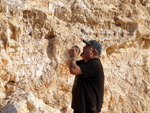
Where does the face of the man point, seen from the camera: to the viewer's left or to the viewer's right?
to the viewer's left

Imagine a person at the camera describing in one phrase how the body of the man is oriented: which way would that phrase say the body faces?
to the viewer's left
